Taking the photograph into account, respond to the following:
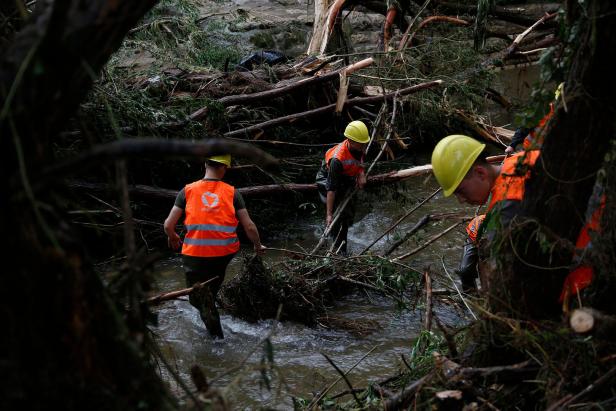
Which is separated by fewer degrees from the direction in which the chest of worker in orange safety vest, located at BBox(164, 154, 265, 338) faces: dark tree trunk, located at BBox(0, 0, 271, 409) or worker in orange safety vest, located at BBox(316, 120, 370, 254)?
the worker in orange safety vest

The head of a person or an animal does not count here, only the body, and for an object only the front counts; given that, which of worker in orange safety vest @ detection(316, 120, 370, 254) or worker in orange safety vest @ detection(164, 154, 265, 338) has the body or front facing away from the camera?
worker in orange safety vest @ detection(164, 154, 265, 338)

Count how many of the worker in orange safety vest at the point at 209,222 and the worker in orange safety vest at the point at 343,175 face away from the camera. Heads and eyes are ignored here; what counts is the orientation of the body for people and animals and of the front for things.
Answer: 1

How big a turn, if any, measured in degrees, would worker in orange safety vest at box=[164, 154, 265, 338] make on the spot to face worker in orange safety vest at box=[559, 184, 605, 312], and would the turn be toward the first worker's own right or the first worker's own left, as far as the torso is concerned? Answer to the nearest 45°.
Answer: approximately 135° to the first worker's own right

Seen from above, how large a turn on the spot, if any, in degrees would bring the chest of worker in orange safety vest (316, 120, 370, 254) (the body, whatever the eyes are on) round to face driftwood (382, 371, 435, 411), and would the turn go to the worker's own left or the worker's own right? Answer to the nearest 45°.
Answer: approximately 45° to the worker's own right

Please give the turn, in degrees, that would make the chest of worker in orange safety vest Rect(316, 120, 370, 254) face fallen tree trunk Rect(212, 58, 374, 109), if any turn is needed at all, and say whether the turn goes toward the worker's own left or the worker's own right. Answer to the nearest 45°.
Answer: approximately 180°

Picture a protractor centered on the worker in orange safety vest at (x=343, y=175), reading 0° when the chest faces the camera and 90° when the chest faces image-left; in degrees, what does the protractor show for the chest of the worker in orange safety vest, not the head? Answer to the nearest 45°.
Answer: approximately 315°

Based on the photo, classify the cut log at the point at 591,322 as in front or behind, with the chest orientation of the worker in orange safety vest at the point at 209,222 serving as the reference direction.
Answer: behind

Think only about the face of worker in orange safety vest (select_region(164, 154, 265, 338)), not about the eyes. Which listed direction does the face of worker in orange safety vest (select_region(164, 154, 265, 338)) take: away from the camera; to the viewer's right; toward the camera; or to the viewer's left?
away from the camera

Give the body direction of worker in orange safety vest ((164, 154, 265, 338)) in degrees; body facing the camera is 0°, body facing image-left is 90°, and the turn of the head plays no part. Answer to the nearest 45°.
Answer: approximately 180°
